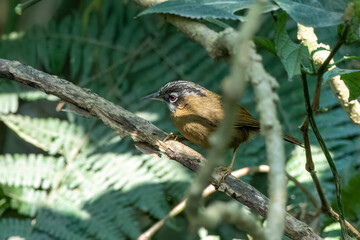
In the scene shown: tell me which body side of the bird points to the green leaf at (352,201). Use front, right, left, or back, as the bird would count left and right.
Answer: back

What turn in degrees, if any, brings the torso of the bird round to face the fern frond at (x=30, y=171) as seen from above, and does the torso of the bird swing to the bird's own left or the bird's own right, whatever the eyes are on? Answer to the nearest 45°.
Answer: approximately 45° to the bird's own right

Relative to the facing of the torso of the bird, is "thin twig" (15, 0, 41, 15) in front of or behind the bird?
in front

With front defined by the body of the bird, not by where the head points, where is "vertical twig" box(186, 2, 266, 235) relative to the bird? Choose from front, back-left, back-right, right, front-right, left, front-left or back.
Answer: left

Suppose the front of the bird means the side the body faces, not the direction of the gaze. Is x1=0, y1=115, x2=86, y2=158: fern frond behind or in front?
in front

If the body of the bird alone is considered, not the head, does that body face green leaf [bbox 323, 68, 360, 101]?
no

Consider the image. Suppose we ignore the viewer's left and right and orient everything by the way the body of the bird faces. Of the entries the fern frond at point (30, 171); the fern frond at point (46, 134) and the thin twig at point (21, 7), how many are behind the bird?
0

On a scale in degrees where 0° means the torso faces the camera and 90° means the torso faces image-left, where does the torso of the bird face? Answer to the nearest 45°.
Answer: approximately 90°

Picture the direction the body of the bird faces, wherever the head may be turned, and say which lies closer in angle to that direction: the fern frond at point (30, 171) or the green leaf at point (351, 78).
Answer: the fern frond
